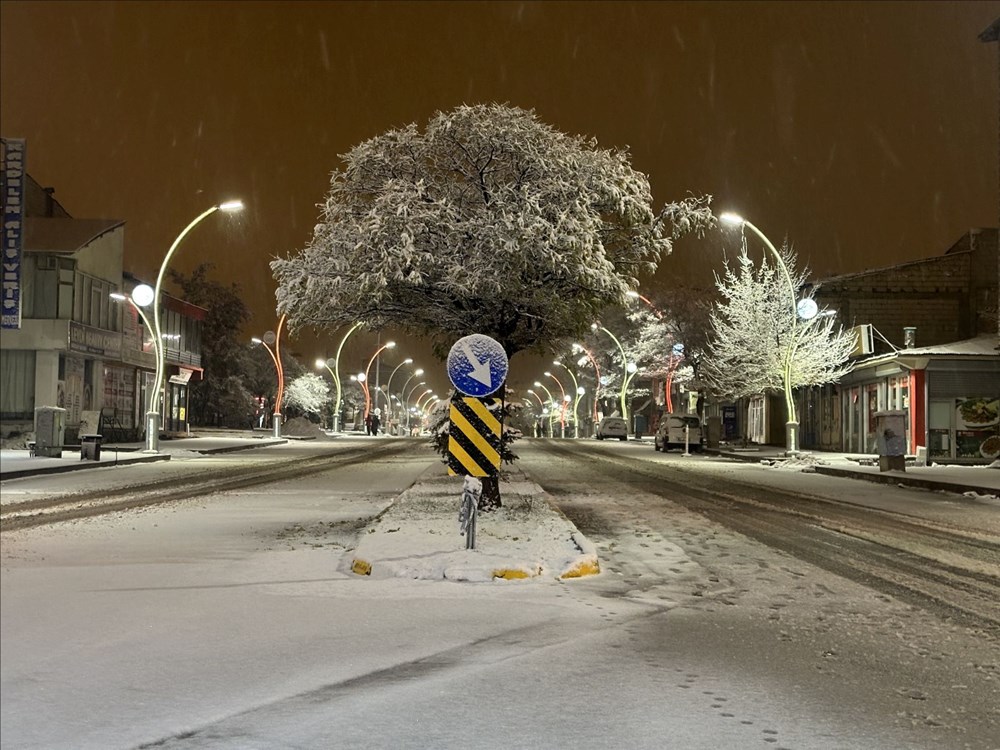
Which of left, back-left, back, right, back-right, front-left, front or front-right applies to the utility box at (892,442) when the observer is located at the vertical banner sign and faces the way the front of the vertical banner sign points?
front-left

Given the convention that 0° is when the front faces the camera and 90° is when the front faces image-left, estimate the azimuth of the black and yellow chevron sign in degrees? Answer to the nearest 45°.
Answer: approximately 0°

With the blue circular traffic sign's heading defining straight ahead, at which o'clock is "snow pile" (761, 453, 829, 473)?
The snow pile is roughly at 7 o'clock from the blue circular traffic sign.

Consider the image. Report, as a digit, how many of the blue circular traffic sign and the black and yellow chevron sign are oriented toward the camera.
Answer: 2

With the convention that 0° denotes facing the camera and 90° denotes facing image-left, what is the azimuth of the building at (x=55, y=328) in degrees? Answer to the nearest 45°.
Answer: approximately 315°

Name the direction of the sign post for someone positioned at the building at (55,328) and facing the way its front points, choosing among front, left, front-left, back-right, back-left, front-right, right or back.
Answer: front-right

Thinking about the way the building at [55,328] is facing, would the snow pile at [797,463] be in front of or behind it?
in front

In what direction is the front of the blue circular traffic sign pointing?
toward the camera

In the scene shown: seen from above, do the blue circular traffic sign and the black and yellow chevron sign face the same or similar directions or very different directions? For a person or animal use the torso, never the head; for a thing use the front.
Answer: same or similar directions

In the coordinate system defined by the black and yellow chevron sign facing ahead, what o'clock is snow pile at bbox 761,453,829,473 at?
The snow pile is roughly at 7 o'clock from the black and yellow chevron sign.

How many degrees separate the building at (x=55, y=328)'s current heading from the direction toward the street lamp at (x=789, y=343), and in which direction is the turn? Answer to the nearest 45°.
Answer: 0° — it already faces it
